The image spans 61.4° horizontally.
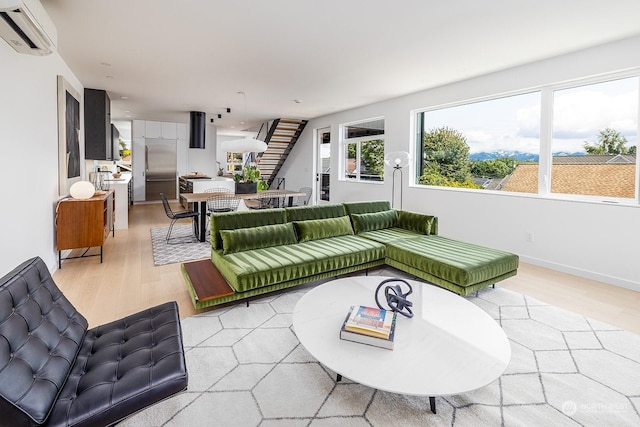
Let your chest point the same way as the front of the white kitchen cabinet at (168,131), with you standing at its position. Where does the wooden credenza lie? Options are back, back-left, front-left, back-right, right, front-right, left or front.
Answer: front

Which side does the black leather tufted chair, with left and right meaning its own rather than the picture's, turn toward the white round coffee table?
front

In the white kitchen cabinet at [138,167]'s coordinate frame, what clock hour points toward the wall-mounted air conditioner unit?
The wall-mounted air conditioner unit is roughly at 12 o'clock from the white kitchen cabinet.

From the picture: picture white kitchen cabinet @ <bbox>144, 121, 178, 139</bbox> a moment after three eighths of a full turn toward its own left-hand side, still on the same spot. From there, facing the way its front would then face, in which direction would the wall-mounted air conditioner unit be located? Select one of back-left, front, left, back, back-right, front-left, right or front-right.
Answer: back-right

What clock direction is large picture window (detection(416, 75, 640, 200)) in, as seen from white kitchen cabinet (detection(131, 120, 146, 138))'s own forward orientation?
The large picture window is roughly at 11 o'clock from the white kitchen cabinet.

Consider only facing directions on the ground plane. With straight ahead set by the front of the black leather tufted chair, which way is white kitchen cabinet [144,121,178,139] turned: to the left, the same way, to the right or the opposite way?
to the right

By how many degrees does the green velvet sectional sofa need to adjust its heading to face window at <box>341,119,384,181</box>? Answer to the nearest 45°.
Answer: approximately 135° to its left

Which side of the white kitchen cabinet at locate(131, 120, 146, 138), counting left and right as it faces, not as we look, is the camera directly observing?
front

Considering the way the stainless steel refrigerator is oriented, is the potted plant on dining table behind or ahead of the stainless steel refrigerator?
ahead

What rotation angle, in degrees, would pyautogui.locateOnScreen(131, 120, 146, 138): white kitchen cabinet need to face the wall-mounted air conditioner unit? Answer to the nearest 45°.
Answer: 0° — it already faces it

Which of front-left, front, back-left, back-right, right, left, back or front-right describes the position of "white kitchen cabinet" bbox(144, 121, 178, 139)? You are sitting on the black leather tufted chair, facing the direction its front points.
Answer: left

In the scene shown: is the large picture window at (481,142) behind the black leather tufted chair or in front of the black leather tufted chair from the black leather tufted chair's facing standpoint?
in front

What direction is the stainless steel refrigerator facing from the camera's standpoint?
toward the camera

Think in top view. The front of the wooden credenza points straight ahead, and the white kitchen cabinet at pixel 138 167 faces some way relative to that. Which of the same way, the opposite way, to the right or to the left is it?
to the right

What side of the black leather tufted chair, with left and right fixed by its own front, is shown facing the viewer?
right
